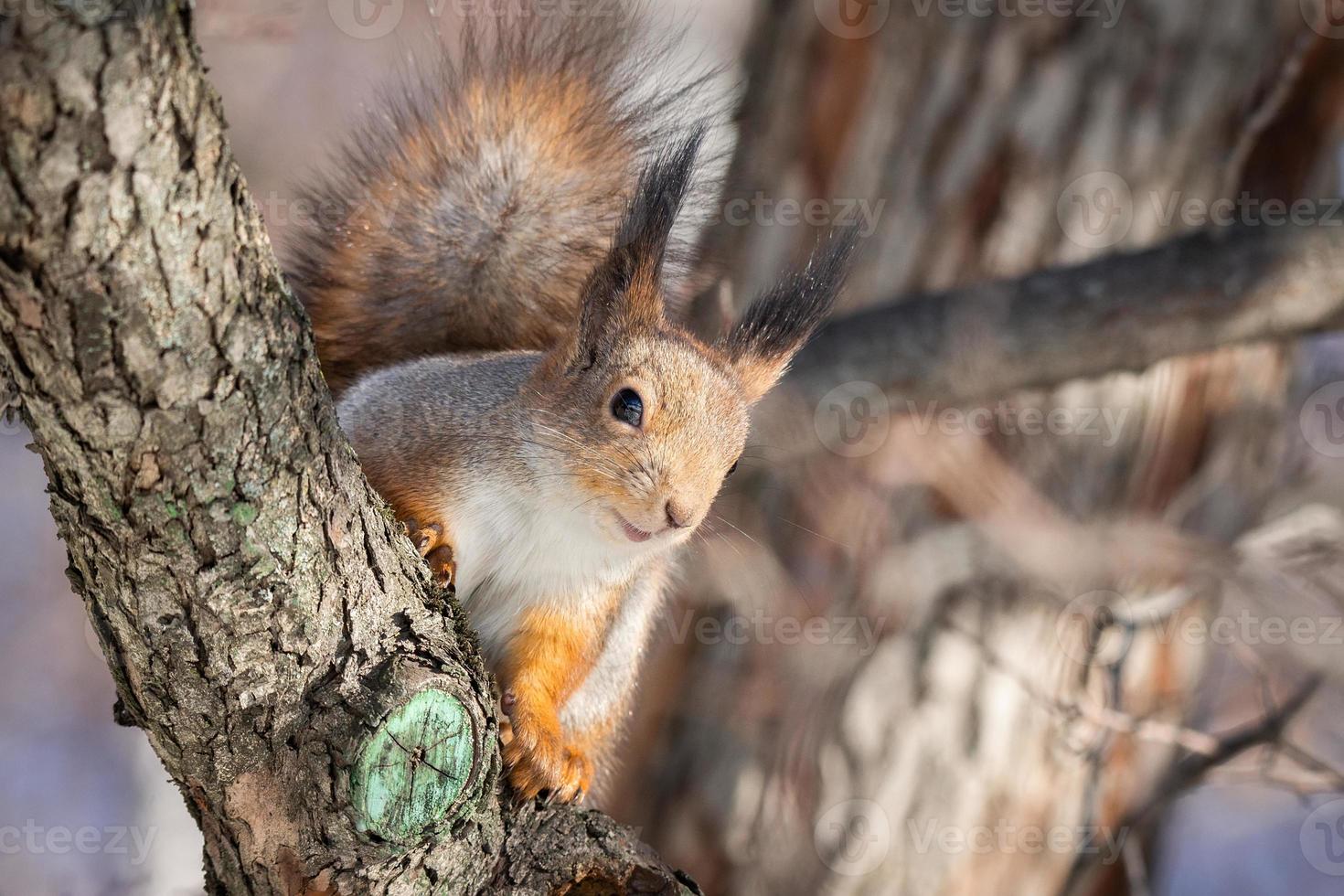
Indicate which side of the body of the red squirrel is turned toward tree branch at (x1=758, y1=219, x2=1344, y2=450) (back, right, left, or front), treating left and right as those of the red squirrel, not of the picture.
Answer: left

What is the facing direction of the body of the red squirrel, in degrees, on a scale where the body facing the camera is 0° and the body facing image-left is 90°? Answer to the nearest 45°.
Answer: approximately 315°
